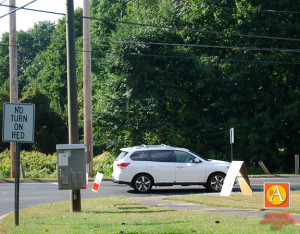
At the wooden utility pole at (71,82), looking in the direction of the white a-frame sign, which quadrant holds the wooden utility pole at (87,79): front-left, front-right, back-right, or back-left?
front-left

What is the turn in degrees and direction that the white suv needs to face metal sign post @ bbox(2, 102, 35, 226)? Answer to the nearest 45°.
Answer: approximately 90° to its right

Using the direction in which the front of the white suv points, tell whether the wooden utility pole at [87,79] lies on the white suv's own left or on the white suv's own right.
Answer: on the white suv's own left

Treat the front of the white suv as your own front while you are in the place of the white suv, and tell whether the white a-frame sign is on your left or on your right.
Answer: on your right

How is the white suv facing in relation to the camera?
to the viewer's right

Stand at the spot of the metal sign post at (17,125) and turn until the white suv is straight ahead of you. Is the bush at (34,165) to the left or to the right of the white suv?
left

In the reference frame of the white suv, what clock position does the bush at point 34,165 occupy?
The bush is roughly at 8 o'clock from the white suv.

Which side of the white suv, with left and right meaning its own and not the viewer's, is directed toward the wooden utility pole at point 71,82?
right
